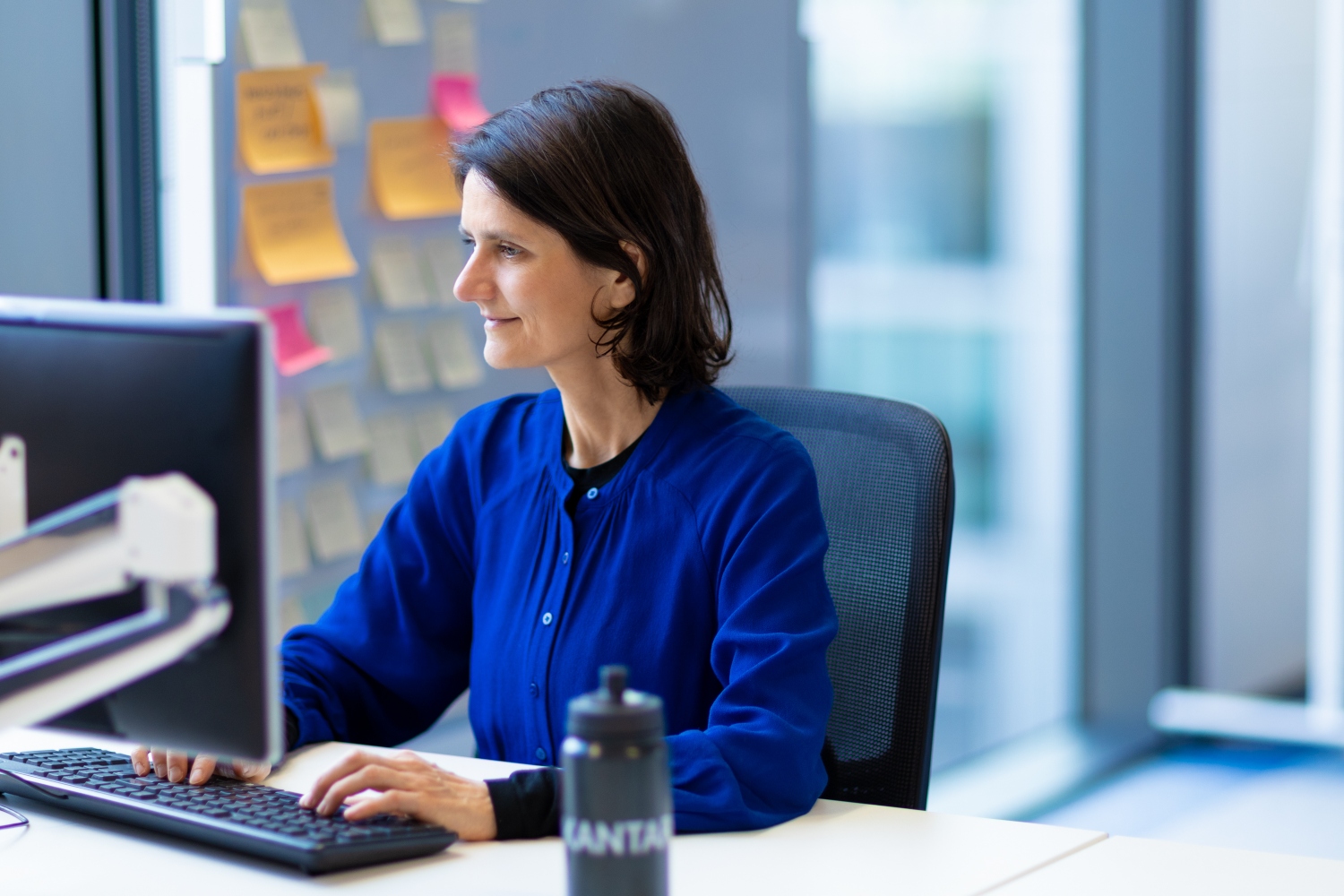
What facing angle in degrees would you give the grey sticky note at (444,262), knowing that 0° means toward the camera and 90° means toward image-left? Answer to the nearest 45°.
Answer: approximately 0°

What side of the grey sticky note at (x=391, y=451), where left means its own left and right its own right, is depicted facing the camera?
front

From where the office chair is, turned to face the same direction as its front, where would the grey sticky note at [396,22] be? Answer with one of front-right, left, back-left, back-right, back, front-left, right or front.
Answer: right

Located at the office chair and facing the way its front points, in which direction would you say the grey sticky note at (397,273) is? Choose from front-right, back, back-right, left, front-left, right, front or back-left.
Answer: right

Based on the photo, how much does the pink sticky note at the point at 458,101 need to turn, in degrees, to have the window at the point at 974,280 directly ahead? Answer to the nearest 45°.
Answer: approximately 135° to its left

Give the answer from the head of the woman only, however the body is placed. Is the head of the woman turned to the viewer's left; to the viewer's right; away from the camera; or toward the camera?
to the viewer's left

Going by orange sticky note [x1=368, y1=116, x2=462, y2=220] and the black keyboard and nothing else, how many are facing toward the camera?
1
